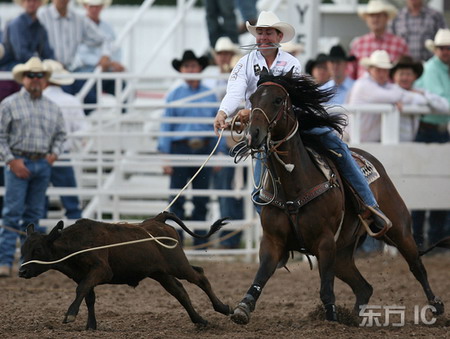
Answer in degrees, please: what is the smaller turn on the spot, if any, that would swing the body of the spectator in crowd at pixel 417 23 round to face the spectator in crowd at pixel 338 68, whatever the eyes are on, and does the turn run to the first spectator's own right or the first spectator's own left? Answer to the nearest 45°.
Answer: approximately 45° to the first spectator's own right

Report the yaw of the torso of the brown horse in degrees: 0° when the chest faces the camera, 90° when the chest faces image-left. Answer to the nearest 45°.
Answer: approximately 45°

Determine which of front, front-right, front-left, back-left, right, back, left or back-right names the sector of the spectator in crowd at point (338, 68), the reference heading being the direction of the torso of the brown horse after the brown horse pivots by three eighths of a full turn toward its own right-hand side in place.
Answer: front

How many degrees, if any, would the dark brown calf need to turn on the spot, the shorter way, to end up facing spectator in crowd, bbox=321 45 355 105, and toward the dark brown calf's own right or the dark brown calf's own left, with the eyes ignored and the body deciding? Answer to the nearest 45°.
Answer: approximately 135° to the dark brown calf's own right

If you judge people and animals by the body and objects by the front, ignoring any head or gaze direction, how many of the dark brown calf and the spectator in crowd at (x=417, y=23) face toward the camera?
1

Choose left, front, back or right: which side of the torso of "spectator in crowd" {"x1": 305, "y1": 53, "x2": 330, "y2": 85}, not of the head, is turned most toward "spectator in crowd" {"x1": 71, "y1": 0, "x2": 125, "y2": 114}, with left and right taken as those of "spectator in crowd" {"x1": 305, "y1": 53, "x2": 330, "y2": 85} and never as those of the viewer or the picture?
right

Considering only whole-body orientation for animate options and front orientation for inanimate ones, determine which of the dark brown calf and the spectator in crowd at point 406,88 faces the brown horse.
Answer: the spectator in crowd

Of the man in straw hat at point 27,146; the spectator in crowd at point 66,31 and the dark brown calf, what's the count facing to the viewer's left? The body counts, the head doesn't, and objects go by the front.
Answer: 1

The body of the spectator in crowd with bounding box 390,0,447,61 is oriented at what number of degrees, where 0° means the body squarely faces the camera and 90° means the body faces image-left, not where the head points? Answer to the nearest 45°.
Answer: approximately 0°

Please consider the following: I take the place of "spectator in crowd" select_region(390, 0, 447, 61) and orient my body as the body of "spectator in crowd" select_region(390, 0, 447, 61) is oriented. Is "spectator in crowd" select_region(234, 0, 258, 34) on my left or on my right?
on my right

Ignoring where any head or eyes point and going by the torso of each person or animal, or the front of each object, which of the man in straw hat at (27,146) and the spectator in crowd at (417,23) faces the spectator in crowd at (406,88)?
the spectator in crowd at (417,23)
